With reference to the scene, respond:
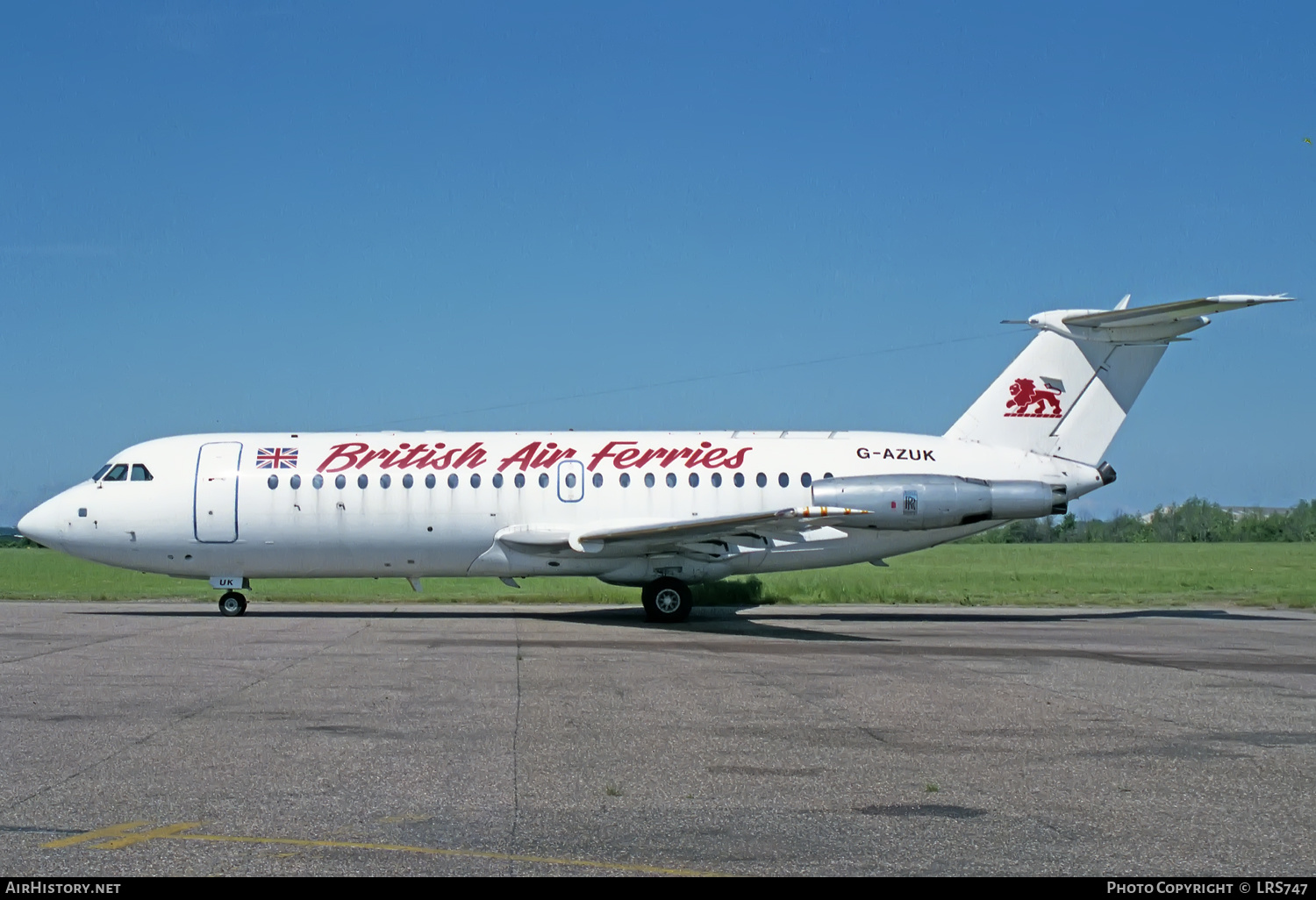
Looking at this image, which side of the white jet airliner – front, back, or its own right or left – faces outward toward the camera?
left
